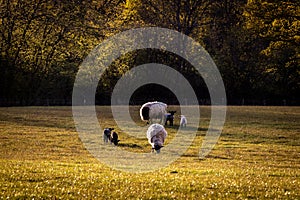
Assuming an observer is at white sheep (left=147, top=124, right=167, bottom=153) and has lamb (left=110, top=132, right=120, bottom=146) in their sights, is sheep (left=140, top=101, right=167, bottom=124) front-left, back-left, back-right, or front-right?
front-right

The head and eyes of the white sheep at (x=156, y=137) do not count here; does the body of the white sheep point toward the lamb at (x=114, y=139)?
no

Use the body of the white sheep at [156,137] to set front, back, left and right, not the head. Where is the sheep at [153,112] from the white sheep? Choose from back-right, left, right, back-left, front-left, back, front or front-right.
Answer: back

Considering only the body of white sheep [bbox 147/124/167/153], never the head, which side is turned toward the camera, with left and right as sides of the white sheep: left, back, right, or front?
front
